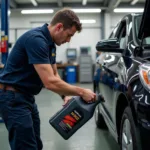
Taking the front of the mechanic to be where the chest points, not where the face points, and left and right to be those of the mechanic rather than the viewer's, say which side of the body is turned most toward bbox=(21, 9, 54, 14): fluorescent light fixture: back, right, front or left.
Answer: left

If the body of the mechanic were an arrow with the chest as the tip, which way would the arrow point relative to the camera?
to the viewer's right

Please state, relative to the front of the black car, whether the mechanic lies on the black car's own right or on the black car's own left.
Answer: on the black car's own right

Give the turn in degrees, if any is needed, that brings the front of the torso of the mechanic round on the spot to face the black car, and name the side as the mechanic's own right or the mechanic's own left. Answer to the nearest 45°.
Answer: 0° — they already face it

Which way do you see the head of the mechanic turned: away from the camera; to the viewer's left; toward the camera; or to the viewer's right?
to the viewer's right

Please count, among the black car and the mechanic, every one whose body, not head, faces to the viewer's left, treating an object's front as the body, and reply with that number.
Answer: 0
